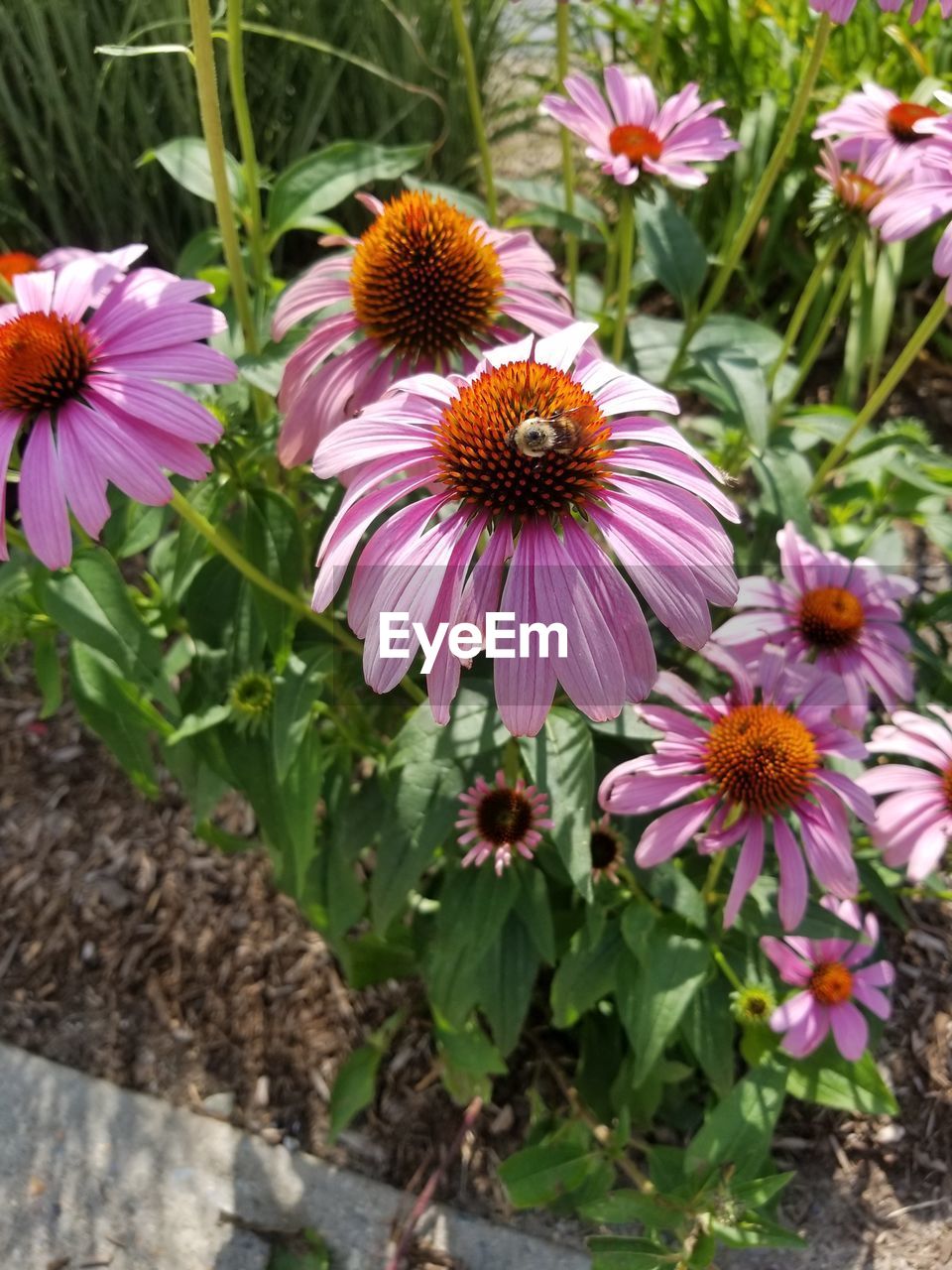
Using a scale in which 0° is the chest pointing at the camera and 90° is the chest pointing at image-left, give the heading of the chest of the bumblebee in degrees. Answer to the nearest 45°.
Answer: approximately 90°

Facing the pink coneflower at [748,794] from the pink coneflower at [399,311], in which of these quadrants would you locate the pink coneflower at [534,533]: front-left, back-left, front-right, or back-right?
front-right
